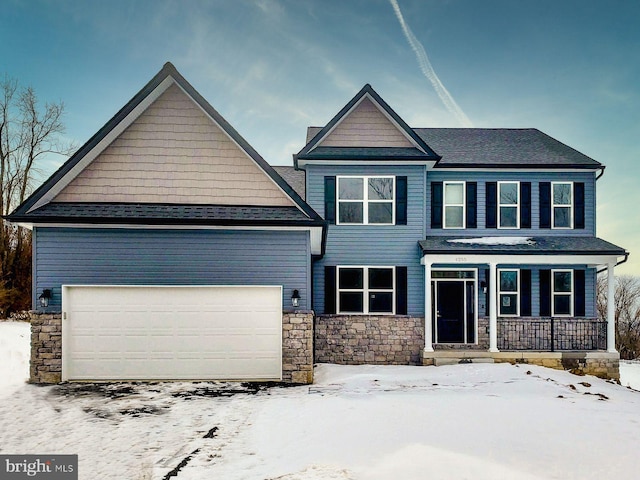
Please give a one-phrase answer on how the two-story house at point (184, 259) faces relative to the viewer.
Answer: facing the viewer

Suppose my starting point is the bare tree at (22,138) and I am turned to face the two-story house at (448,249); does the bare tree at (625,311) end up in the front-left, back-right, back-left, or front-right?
front-left

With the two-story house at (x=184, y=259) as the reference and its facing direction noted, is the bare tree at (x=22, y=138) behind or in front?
behind
